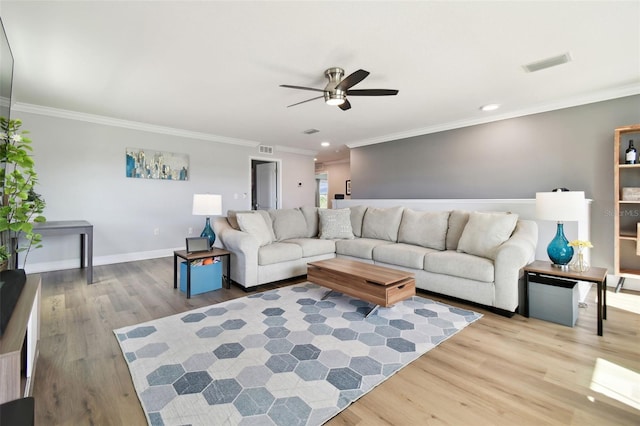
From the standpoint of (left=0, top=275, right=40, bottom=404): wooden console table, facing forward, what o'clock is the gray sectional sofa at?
The gray sectional sofa is roughly at 12 o'clock from the wooden console table.

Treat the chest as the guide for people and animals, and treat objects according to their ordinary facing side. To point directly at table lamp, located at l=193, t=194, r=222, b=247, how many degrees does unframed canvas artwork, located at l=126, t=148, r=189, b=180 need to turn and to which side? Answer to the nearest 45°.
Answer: approximately 45° to its right

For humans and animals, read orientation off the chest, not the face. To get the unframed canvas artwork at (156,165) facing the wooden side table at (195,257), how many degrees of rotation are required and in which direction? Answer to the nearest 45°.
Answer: approximately 45° to its right

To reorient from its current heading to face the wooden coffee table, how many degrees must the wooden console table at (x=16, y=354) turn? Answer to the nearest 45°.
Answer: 0° — it already faces it

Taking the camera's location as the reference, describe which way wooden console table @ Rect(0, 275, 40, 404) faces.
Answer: facing to the right of the viewer

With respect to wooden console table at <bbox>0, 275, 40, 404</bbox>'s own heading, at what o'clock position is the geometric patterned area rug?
The geometric patterned area rug is roughly at 12 o'clock from the wooden console table.

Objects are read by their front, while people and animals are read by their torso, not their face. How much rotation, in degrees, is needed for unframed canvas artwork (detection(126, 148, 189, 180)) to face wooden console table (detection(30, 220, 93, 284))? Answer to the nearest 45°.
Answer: approximately 90° to its right

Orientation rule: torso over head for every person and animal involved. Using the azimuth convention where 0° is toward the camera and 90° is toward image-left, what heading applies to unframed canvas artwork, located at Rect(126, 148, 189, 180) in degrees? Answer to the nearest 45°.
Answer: approximately 315°

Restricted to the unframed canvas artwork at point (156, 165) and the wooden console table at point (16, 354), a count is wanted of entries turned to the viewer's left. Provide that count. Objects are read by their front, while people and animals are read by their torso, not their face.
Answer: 0

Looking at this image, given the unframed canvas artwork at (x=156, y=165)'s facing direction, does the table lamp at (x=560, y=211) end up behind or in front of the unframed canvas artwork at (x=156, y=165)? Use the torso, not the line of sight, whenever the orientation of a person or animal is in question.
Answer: in front

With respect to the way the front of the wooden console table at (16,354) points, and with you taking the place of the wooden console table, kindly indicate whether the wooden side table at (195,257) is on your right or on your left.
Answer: on your left

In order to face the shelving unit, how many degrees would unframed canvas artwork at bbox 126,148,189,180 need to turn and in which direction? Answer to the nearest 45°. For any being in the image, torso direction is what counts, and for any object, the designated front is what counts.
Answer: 0° — it already faces it
